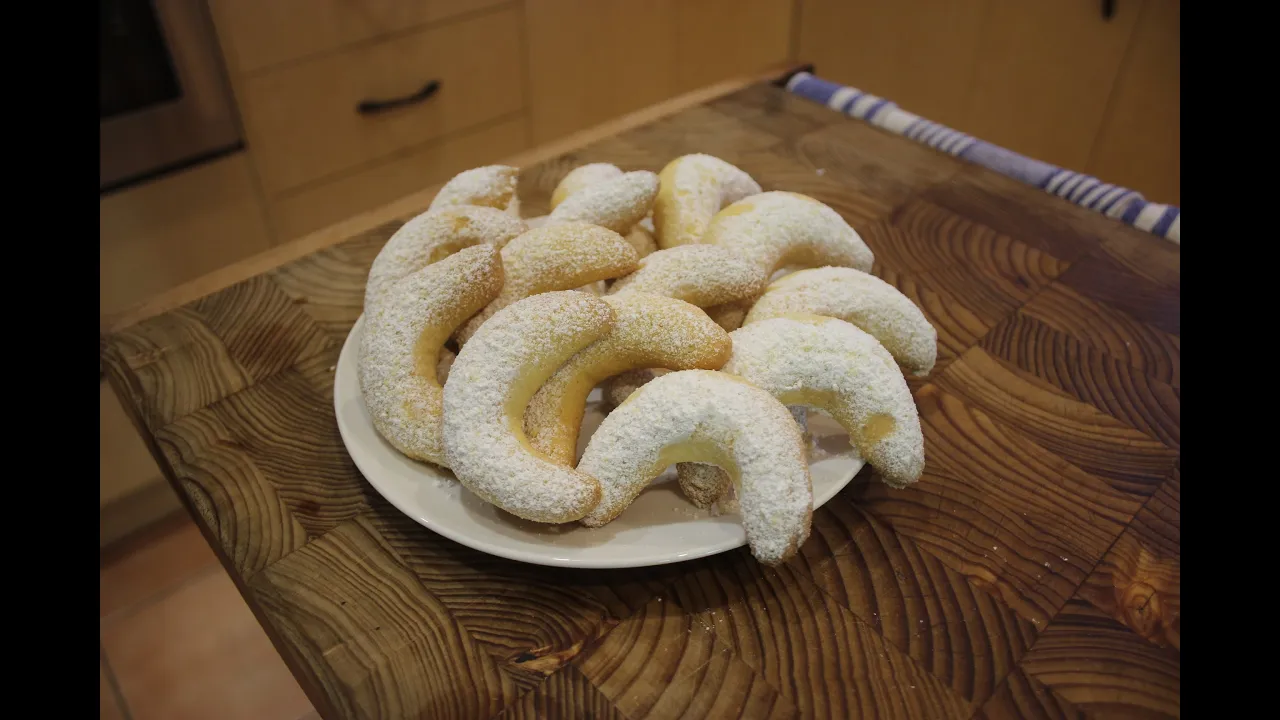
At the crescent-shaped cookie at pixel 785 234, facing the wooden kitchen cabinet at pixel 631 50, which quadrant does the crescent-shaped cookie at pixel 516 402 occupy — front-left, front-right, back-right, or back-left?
back-left

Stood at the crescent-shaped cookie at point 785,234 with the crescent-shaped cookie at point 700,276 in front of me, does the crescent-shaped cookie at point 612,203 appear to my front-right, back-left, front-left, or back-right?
front-right

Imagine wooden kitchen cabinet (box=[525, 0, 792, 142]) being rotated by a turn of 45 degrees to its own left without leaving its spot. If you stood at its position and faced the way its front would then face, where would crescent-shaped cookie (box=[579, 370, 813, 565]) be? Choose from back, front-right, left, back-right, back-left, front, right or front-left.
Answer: right

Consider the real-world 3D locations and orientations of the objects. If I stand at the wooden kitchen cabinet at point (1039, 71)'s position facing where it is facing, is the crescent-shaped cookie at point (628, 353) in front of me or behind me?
in front

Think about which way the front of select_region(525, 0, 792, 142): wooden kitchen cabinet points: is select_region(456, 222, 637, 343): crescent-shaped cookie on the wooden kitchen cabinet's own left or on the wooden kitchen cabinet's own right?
on the wooden kitchen cabinet's own right

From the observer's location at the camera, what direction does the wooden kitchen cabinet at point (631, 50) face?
facing the viewer and to the right of the viewer

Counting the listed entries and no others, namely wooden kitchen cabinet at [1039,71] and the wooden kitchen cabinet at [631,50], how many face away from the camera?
0

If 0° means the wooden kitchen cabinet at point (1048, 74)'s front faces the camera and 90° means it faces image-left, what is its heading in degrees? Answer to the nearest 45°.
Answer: approximately 45°

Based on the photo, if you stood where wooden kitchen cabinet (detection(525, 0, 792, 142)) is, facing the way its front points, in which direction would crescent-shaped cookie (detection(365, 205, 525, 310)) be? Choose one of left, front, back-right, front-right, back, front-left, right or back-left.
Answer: front-right
